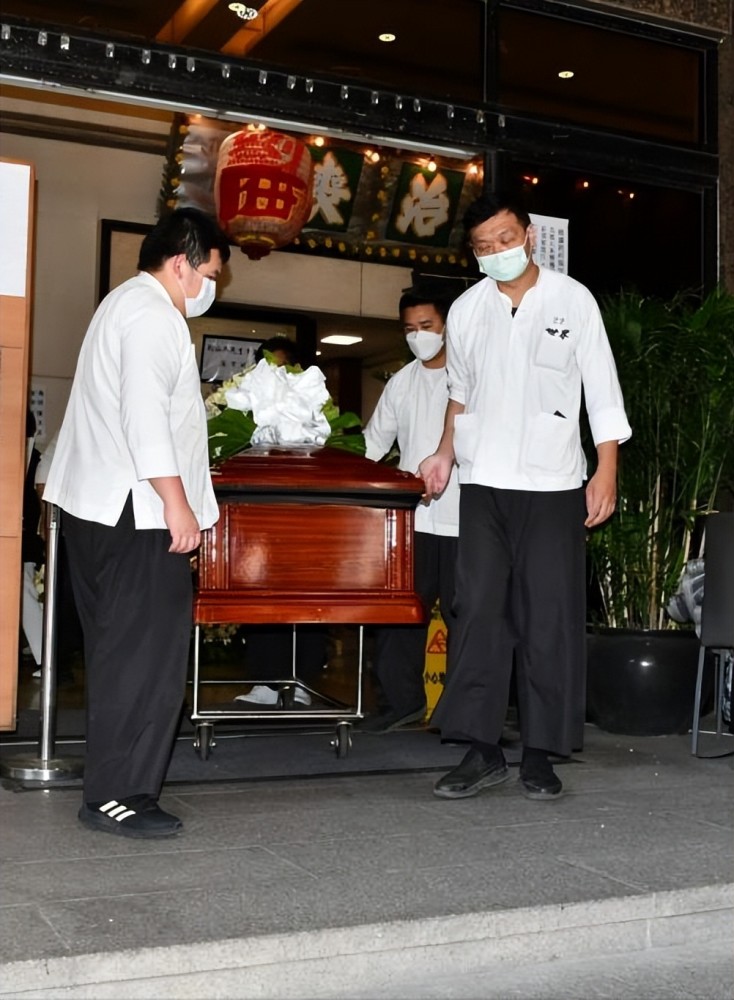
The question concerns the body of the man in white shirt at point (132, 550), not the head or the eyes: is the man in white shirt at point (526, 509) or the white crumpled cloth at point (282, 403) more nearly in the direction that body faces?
the man in white shirt

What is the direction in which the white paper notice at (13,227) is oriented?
toward the camera

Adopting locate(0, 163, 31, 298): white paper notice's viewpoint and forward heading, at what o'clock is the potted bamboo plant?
The potted bamboo plant is roughly at 9 o'clock from the white paper notice.

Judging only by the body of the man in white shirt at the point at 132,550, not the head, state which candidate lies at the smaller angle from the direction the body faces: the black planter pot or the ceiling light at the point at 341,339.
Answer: the black planter pot

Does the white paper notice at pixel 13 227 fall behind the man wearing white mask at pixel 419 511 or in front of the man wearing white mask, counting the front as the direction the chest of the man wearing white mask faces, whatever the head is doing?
in front

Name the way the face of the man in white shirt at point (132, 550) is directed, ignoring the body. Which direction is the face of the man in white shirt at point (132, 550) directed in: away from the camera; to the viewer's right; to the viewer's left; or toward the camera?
to the viewer's right

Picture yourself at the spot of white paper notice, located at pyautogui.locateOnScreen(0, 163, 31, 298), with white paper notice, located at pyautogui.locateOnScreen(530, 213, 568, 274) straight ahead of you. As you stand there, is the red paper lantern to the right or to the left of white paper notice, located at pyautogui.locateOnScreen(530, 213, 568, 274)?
left

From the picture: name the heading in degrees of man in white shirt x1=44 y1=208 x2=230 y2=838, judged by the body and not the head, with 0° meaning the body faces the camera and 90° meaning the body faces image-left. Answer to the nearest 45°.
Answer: approximately 270°

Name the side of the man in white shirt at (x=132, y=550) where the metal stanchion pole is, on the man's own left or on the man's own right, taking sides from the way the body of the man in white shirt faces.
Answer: on the man's own left
